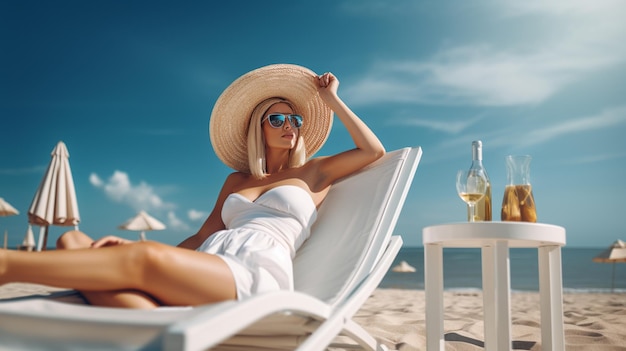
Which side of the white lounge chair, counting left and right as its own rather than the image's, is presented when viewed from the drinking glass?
back

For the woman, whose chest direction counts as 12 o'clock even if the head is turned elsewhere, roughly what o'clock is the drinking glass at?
The drinking glass is roughly at 8 o'clock from the woman.

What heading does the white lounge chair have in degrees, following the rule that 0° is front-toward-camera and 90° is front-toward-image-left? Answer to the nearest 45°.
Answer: approximately 45°

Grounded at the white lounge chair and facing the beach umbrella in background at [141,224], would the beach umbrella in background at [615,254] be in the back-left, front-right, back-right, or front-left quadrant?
front-right

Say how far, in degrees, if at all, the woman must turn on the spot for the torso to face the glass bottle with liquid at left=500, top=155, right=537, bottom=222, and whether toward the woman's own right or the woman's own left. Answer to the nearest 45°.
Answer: approximately 135° to the woman's own left

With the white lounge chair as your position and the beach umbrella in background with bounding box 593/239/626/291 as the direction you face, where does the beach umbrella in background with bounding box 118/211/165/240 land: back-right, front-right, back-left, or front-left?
front-left

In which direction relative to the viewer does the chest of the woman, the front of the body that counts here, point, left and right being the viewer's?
facing the viewer and to the left of the viewer

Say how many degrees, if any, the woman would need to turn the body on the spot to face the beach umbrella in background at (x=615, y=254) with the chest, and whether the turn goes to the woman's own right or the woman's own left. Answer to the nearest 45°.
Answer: approximately 180°

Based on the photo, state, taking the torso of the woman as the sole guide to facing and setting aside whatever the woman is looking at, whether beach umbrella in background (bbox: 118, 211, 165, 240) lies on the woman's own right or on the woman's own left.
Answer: on the woman's own right
